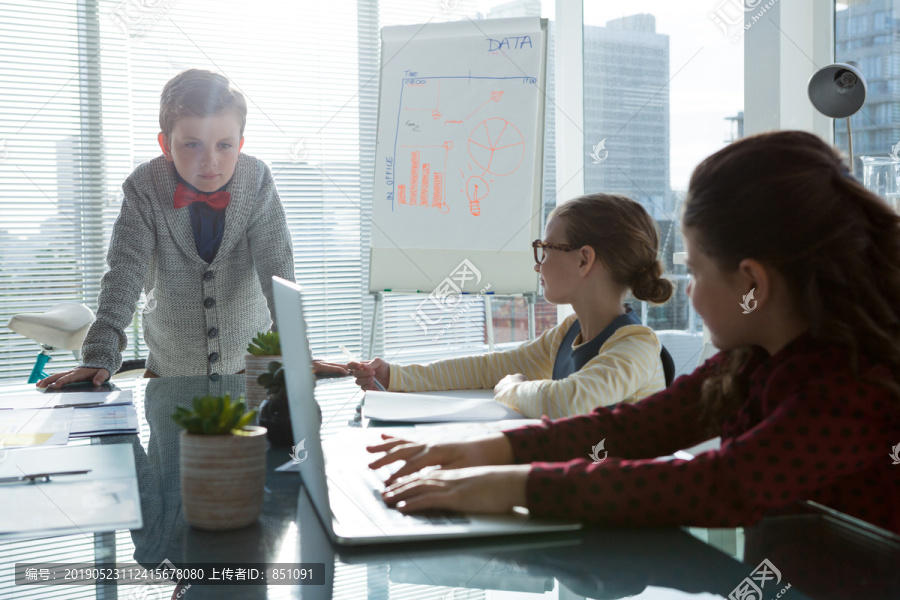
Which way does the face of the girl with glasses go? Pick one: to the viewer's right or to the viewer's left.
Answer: to the viewer's left

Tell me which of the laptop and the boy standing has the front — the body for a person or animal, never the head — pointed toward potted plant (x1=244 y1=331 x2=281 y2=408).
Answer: the boy standing

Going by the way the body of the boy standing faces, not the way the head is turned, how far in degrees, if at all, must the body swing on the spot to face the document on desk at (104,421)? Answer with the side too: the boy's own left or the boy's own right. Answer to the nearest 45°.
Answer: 0° — they already face it

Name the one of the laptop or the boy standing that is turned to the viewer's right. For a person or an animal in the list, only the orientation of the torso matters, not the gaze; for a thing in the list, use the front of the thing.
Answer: the laptop

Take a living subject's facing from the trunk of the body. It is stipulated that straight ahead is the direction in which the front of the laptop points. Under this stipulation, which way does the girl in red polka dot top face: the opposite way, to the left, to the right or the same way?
the opposite way

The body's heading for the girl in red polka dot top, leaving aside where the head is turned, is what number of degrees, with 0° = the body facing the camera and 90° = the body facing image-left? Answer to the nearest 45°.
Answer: approximately 90°

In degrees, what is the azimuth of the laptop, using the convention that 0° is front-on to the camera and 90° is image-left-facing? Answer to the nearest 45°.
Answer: approximately 270°

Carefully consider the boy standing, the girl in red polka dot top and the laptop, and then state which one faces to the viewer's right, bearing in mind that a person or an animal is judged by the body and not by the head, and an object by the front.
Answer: the laptop
